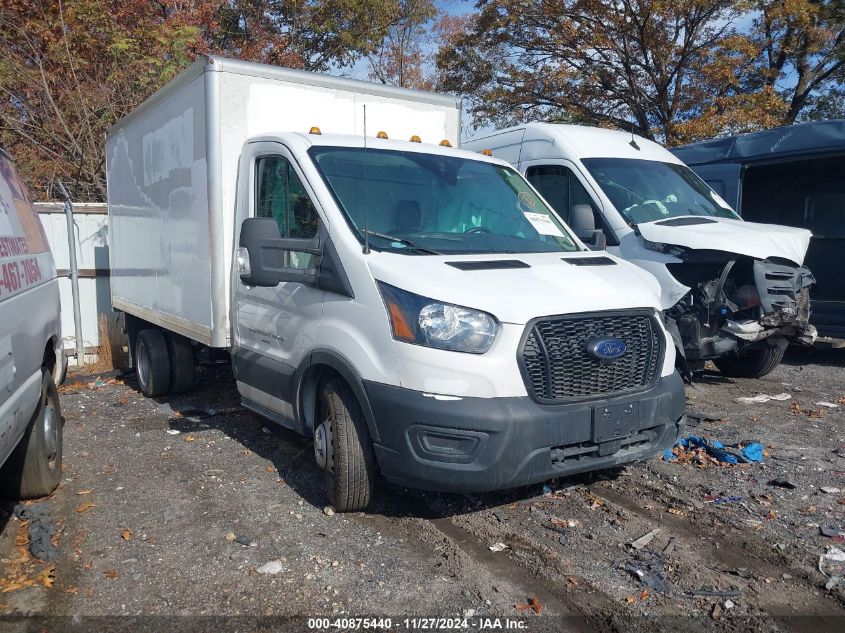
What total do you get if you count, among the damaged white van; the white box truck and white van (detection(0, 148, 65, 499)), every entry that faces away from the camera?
0

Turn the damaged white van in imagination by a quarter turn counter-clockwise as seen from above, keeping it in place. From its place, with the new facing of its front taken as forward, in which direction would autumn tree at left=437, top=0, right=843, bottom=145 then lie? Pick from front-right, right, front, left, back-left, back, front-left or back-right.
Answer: front-left

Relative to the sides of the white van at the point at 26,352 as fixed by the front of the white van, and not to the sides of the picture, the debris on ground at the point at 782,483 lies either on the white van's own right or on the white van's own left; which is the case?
on the white van's own left

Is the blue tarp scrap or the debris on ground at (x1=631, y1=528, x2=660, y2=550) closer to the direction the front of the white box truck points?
the debris on ground

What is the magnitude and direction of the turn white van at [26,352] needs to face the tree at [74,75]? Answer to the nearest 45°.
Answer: approximately 135° to its right

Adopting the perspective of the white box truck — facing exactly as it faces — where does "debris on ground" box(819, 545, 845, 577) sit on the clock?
The debris on ground is roughly at 11 o'clock from the white box truck.

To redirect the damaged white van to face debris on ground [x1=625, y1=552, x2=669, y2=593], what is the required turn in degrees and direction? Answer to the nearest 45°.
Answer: approximately 45° to its right

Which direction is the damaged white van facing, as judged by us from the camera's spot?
facing the viewer and to the right of the viewer

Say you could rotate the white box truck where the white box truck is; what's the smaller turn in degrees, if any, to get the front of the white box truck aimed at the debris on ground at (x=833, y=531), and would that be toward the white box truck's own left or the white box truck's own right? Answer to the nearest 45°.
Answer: approximately 45° to the white box truck's own left

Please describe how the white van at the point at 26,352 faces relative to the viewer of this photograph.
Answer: facing the viewer and to the left of the viewer

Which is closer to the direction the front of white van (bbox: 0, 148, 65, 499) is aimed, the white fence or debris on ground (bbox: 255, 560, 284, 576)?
the debris on ground

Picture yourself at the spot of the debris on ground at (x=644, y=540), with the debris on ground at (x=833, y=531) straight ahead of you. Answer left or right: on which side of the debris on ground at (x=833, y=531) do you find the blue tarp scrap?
left

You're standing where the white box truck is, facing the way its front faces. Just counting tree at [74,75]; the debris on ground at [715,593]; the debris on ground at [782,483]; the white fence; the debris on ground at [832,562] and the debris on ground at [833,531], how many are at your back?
2

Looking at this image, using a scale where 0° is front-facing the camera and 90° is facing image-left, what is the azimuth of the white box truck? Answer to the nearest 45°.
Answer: approximately 315°

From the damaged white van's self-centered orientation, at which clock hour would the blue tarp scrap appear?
The blue tarp scrap is roughly at 1 o'clock from the damaged white van.

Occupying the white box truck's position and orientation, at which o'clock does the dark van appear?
The dark van is roughly at 9 o'clock from the white box truck.

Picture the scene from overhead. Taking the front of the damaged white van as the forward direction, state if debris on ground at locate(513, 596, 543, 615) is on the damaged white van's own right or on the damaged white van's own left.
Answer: on the damaged white van's own right
